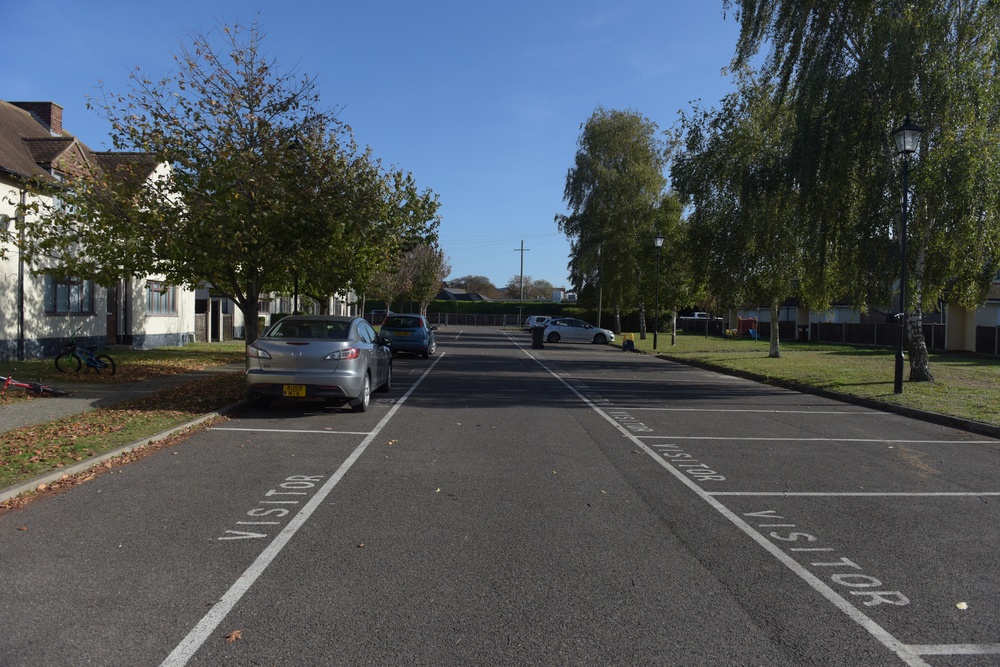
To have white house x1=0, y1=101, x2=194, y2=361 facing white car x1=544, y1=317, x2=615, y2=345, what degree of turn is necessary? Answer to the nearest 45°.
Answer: approximately 90° to its left

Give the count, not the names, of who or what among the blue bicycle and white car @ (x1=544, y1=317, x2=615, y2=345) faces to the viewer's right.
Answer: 1

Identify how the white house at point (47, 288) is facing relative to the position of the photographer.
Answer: facing the viewer and to the right of the viewer

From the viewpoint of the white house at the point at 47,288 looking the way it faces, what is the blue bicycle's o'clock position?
The blue bicycle is roughly at 1 o'clock from the white house.

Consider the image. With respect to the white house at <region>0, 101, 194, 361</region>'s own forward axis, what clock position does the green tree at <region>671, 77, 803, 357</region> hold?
The green tree is roughly at 11 o'clock from the white house.

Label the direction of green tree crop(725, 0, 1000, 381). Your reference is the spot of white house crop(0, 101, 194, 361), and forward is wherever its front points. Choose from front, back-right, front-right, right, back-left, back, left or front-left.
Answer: front

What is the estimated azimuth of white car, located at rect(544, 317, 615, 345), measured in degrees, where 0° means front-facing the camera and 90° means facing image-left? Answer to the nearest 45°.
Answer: approximately 270°
